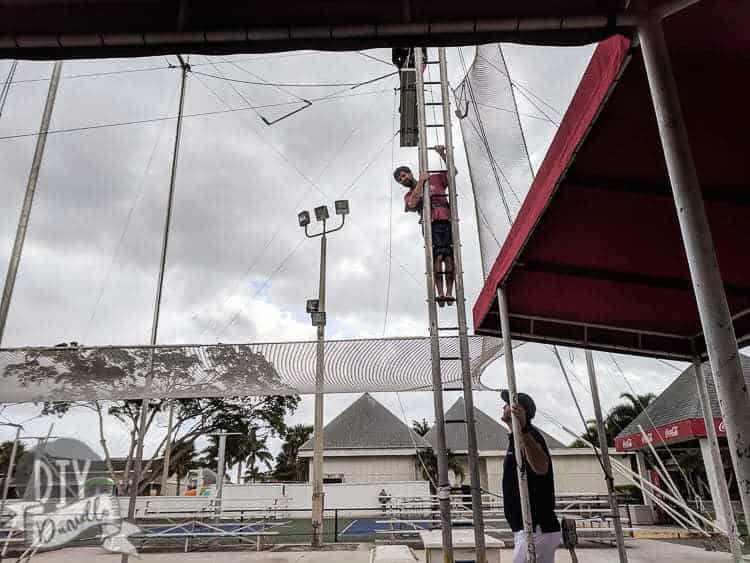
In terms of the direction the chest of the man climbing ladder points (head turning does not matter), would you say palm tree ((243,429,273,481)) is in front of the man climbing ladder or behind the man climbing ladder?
behind

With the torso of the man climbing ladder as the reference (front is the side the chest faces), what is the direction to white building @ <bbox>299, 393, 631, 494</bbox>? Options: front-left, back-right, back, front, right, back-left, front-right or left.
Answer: back

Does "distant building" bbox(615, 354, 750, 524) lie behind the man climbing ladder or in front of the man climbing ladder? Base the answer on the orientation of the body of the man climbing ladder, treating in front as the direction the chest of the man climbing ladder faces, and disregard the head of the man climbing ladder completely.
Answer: behind

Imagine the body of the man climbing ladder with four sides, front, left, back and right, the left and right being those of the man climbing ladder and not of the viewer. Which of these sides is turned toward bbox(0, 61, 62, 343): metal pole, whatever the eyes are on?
right

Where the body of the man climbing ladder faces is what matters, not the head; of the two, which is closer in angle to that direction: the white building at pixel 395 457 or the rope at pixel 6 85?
the rope

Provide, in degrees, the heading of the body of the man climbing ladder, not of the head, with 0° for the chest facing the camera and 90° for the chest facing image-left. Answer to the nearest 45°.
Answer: approximately 0°

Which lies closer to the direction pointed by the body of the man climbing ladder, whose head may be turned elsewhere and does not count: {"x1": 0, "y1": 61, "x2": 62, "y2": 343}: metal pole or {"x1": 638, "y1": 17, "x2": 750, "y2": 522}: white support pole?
the white support pole

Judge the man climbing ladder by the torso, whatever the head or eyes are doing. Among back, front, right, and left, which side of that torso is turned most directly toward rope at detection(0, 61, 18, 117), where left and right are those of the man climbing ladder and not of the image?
right

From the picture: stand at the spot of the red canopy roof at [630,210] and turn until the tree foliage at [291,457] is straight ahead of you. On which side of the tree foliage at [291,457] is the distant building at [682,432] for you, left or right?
right

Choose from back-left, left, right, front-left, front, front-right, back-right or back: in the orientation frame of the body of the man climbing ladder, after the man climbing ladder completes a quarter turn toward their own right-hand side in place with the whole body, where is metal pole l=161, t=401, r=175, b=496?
front-right
